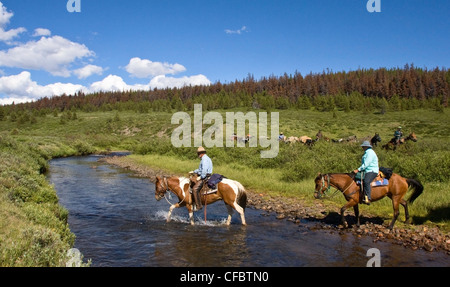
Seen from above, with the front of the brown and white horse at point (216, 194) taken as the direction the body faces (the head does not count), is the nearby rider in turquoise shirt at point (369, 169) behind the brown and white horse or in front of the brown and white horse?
behind

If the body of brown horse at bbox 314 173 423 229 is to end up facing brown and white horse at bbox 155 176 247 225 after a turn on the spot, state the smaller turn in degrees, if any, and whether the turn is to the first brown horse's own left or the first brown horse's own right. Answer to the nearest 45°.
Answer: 0° — it already faces it

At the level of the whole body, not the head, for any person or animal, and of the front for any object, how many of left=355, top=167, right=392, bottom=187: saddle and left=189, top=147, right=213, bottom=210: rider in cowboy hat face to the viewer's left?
2

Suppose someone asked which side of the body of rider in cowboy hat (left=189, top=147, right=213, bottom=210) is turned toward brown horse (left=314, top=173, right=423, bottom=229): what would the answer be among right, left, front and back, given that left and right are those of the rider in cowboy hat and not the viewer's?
back

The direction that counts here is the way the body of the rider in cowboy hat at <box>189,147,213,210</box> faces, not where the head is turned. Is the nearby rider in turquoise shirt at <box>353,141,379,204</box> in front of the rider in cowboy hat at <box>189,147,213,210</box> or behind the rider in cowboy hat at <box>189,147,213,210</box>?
behind

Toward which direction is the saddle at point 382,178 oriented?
to the viewer's left

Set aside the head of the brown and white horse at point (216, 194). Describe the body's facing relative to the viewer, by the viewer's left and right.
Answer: facing to the left of the viewer

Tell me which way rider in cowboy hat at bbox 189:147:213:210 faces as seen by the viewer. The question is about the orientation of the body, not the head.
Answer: to the viewer's left

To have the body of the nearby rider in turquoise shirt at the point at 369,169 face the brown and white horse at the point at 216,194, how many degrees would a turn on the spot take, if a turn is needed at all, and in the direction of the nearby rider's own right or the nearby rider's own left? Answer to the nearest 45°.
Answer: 0° — they already face it

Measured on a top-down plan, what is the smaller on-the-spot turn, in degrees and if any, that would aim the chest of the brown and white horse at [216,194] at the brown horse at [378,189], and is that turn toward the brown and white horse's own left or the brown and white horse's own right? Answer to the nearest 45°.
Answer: approximately 180°

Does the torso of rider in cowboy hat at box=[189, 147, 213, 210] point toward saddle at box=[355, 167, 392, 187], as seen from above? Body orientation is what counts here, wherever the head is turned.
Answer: no

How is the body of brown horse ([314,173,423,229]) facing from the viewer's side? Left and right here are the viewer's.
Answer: facing to the left of the viewer

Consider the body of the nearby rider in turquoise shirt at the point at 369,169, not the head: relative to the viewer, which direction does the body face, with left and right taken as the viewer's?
facing to the left of the viewer
